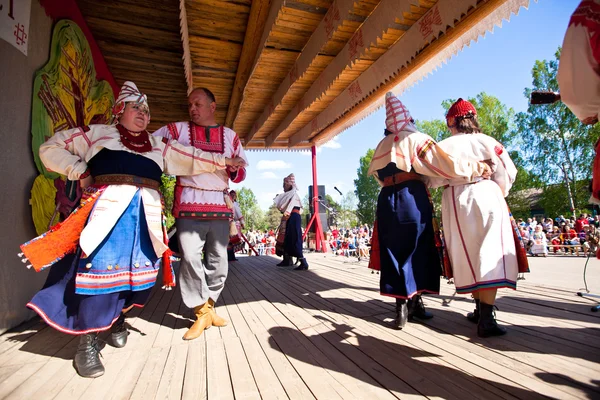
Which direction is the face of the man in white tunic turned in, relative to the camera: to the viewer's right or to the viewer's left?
to the viewer's left

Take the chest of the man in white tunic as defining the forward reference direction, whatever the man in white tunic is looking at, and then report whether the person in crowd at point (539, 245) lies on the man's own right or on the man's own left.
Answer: on the man's own left

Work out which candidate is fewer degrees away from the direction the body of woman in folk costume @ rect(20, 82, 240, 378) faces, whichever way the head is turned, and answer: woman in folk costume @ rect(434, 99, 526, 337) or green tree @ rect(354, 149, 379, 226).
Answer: the woman in folk costume

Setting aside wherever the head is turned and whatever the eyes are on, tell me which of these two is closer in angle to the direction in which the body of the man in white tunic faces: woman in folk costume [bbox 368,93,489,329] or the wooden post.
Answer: the woman in folk costume

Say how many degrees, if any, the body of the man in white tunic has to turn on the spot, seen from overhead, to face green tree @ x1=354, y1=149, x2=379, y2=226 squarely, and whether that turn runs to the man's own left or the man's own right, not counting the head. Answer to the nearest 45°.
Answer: approximately 135° to the man's own left

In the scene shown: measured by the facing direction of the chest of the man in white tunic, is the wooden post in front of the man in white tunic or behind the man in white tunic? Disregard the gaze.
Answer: behind

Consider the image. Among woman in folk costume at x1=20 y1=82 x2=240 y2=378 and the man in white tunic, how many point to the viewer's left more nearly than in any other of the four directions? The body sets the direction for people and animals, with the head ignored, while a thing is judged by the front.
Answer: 0

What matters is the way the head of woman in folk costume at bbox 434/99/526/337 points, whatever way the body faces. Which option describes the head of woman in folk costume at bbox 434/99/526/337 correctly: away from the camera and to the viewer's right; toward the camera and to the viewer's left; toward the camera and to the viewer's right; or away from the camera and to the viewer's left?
away from the camera and to the viewer's left

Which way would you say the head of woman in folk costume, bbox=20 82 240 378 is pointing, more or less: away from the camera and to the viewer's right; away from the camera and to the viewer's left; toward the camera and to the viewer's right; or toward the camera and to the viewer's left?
toward the camera and to the viewer's right

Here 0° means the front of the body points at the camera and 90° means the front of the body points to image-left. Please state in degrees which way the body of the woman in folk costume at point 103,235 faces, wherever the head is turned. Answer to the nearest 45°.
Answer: approximately 315°
